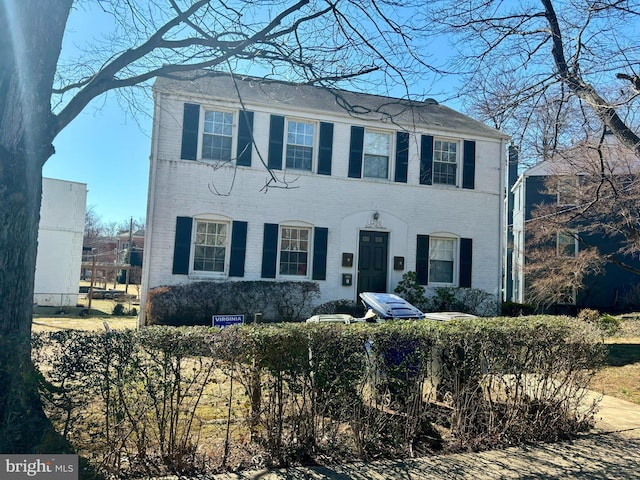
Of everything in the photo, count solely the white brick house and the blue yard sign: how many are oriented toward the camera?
2

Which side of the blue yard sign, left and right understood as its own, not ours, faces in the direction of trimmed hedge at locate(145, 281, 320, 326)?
back

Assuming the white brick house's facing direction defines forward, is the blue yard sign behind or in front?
in front

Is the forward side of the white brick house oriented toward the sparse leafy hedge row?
yes

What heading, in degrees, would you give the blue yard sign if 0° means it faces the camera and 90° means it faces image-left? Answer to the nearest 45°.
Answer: approximately 0°

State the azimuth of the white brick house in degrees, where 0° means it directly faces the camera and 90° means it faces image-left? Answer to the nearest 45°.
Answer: approximately 0°

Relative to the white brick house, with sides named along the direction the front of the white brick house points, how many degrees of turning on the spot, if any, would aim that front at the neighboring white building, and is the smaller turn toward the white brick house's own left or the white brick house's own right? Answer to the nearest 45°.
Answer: approximately 90° to the white brick house's own right

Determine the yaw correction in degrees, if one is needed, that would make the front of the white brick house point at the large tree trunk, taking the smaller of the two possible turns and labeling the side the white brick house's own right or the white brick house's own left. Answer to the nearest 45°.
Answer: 0° — it already faces it

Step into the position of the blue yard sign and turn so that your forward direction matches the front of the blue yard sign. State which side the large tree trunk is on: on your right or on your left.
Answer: on your right
